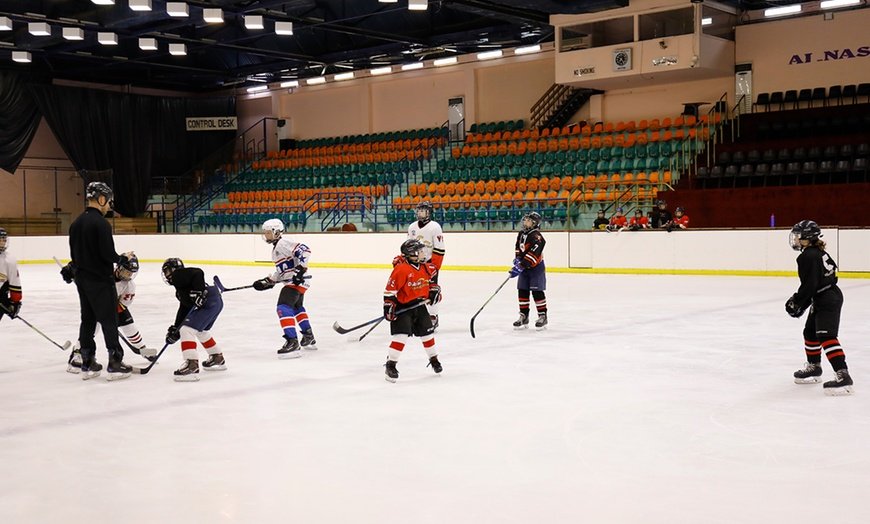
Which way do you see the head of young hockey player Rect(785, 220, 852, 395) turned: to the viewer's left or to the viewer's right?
to the viewer's left

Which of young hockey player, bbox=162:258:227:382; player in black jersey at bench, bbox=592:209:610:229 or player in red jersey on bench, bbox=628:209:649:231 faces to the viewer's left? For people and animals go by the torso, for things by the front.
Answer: the young hockey player

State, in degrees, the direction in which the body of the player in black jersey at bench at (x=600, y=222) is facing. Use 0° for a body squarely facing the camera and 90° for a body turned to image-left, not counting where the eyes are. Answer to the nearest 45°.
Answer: approximately 0°

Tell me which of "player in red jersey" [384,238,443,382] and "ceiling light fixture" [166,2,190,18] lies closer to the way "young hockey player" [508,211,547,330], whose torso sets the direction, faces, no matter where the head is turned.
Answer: the player in red jersey

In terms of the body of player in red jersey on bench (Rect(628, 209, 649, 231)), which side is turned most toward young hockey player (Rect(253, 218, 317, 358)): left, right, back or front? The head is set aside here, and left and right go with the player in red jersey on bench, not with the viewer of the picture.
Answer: front

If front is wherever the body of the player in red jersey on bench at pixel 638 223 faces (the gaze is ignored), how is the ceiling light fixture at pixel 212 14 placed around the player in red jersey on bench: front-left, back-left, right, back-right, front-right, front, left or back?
right

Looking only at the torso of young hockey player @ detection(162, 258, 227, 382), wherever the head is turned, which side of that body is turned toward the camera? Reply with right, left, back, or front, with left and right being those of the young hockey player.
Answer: left

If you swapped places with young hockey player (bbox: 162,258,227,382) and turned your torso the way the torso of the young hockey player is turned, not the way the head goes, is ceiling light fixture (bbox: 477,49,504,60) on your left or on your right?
on your right

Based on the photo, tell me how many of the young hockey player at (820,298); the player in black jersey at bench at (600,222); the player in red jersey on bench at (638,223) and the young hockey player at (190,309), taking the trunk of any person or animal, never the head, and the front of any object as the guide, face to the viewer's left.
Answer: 2

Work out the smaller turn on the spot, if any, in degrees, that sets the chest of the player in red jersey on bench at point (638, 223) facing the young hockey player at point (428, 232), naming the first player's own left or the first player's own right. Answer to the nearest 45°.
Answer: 0° — they already face them

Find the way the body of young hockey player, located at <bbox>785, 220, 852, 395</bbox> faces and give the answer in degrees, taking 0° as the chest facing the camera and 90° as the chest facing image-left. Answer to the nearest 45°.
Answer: approximately 90°
